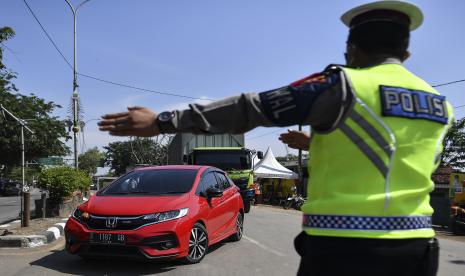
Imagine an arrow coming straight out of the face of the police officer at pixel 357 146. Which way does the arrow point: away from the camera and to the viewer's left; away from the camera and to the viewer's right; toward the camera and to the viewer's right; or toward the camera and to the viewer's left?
away from the camera and to the viewer's left

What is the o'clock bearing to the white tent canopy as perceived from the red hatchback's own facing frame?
The white tent canopy is roughly at 5 o'clock from the red hatchback.

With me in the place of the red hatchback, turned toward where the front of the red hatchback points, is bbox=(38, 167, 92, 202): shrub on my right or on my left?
on my right

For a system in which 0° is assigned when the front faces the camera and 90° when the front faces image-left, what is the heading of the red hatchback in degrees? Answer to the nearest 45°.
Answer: approximately 45°

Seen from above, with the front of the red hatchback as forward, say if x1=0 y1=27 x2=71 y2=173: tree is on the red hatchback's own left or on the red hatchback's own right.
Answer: on the red hatchback's own right
